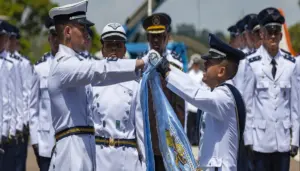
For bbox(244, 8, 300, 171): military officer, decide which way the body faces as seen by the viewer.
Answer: toward the camera

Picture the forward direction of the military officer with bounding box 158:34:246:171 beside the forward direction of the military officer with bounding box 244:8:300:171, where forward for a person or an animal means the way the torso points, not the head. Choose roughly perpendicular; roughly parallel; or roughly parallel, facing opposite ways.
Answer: roughly perpendicular

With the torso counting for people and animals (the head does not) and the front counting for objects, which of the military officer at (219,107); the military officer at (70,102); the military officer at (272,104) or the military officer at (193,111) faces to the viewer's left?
the military officer at (219,107)

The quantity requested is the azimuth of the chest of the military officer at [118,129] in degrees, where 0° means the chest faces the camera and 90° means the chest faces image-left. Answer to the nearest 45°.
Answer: approximately 0°

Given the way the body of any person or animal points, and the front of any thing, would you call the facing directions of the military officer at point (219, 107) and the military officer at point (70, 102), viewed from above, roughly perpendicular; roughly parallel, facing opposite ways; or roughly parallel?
roughly parallel, facing opposite ways

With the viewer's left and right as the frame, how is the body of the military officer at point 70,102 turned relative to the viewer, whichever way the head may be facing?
facing to the right of the viewer

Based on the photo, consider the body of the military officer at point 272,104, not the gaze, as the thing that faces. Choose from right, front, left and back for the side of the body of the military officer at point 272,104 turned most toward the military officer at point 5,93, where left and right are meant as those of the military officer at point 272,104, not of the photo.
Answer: right

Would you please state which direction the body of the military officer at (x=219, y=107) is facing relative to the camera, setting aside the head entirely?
to the viewer's left

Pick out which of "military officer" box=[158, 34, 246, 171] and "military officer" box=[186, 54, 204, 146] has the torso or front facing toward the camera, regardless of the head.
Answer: "military officer" box=[186, 54, 204, 146]

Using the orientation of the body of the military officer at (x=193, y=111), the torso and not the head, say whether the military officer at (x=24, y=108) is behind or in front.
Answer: in front

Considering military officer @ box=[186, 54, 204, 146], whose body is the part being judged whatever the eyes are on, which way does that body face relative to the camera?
toward the camera

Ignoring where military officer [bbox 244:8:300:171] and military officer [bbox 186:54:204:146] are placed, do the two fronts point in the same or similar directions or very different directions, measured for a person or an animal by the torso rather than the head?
same or similar directions

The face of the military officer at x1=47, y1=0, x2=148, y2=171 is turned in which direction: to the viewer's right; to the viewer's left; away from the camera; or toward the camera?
to the viewer's right

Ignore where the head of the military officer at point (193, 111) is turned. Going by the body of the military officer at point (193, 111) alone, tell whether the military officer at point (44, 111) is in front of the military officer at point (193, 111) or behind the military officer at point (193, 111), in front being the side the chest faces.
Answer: in front
